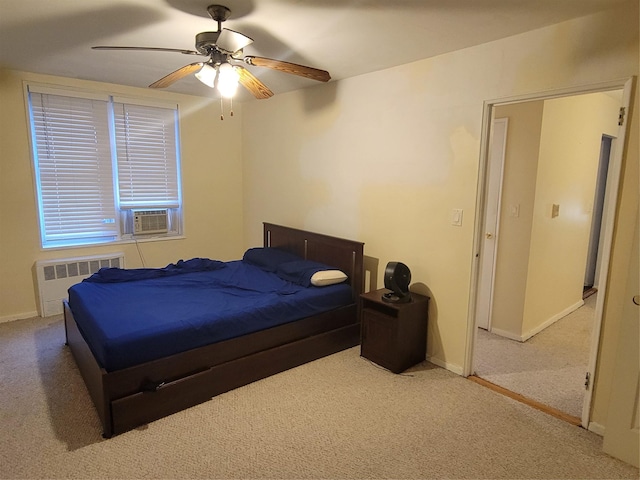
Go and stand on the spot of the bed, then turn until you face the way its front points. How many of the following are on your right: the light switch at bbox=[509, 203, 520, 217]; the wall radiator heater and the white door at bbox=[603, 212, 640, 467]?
1

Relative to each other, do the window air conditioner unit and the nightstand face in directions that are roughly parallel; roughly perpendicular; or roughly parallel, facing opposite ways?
roughly perpendicular

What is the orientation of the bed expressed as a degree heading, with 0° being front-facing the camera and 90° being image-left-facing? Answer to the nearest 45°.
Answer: approximately 45°

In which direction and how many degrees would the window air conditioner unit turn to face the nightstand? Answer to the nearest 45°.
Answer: approximately 45° to its left

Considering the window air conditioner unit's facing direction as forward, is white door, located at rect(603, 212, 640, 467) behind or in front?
in front

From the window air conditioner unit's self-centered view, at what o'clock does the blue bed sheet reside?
The blue bed sheet is roughly at 12 o'clock from the window air conditioner unit.

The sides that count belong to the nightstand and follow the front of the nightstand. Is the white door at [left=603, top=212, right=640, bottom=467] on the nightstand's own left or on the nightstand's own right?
on the nightstand's own left

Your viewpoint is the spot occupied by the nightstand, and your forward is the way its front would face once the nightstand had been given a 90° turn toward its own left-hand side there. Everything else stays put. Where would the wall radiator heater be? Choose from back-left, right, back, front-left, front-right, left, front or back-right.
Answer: back-right

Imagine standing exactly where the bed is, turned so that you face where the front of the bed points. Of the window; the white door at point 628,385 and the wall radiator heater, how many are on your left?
1

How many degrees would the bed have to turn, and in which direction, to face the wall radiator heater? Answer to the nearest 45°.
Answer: approximately 90° to its right
